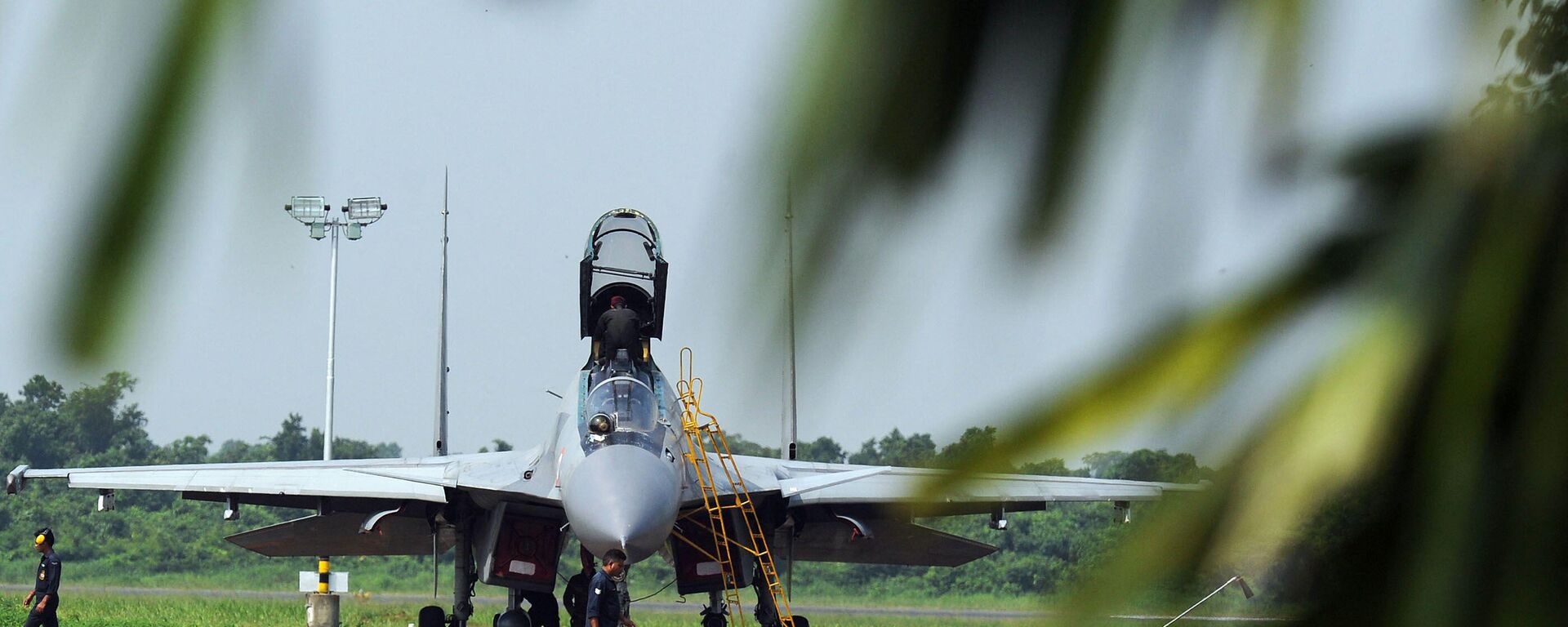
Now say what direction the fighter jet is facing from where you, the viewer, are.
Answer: facing the viewer

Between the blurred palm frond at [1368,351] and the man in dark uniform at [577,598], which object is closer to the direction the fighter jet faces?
the blurred palm frond

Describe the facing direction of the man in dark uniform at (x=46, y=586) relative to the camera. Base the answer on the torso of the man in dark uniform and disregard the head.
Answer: to the viewer's left

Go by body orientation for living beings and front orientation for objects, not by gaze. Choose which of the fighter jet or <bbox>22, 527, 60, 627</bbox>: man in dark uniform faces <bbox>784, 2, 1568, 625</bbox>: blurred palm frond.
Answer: the fighter jet

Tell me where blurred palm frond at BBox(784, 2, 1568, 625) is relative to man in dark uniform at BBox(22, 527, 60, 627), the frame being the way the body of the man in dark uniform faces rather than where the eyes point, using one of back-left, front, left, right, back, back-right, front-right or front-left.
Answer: left

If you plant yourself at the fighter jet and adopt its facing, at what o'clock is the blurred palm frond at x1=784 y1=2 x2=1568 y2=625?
The blurred palm frond is roughly at 12 o'clock from the fighter jet.

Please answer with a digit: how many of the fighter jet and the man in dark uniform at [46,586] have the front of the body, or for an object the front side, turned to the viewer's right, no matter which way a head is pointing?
0

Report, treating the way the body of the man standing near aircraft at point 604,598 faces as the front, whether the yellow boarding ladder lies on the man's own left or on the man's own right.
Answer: on the man's own left
